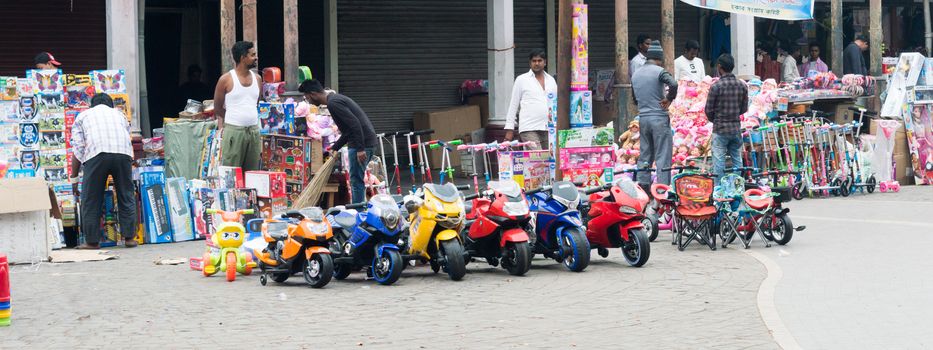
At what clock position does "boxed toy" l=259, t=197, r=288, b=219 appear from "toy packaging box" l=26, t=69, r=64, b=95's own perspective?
The boxed toy is roughly at 10 o'clock from the toy packaging box.

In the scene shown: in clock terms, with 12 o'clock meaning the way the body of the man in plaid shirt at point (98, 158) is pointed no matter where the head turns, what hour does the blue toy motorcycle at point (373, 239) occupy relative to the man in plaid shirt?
The blue toy motorcycle is roughly at 5 o'clock from the man in plaid shirt.

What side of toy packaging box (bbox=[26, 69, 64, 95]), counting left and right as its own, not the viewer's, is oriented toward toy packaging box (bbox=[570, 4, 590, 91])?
left

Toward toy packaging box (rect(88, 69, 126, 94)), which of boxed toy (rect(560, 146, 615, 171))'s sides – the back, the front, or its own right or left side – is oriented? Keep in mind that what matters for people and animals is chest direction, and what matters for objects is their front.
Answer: right

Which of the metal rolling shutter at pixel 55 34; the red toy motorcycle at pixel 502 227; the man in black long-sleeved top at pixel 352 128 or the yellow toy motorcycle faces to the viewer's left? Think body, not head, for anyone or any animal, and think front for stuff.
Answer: the man in black long-sleeved top

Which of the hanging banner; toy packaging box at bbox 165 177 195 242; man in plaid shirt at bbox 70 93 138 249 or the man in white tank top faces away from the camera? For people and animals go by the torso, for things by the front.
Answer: the man in plaid shirt

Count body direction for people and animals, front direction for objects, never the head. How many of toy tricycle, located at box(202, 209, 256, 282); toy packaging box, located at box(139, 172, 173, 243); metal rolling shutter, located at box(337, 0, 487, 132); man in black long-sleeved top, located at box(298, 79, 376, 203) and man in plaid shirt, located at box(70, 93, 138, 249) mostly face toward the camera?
3

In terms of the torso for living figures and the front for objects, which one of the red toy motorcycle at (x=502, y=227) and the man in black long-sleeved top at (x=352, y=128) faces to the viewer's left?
the man in black long-sleeved top
